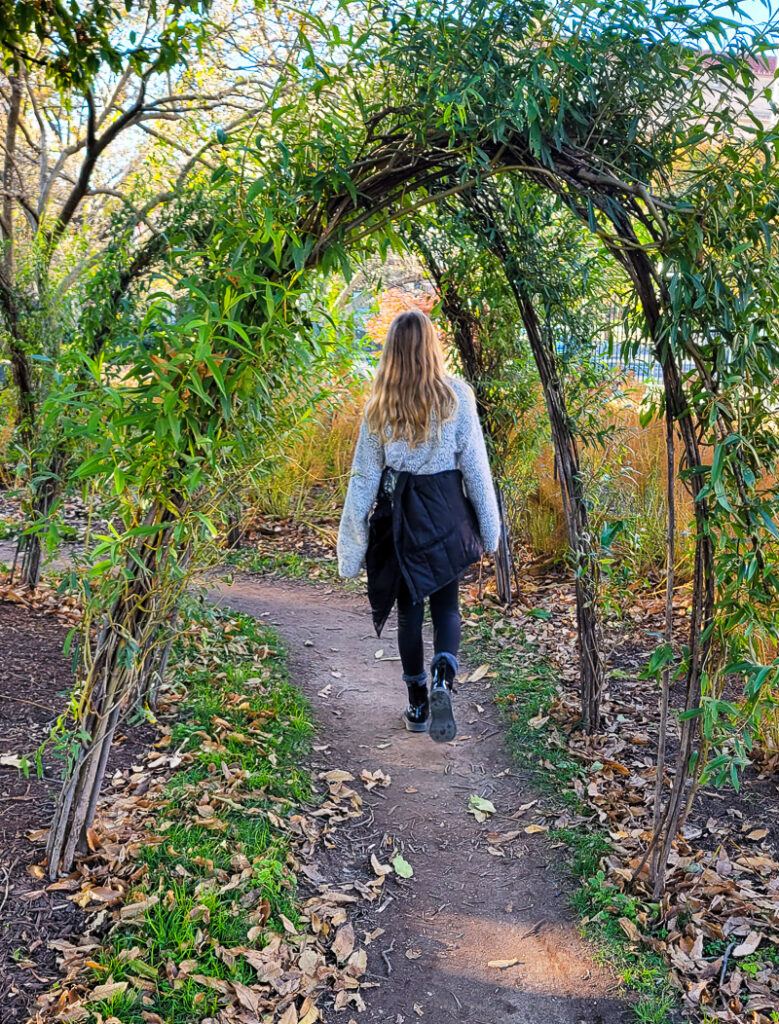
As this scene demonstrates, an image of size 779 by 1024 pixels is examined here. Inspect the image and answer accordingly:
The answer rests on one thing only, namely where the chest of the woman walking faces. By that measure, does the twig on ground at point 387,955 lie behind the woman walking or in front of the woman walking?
behind

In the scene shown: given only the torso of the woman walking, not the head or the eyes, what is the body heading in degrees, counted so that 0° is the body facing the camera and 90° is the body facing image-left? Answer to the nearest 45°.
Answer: approximately 180°

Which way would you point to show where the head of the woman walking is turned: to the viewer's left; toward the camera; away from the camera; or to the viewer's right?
away from the camera

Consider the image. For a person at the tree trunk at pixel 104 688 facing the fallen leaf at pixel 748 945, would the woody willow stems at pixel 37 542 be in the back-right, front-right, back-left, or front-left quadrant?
back-left

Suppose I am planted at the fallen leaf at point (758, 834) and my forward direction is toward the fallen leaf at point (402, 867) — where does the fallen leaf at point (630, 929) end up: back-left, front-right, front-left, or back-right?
front-left

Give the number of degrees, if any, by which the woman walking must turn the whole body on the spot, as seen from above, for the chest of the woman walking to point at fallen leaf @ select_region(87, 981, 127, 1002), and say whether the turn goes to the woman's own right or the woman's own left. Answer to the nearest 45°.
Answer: approximately 135° to the woman's own left
